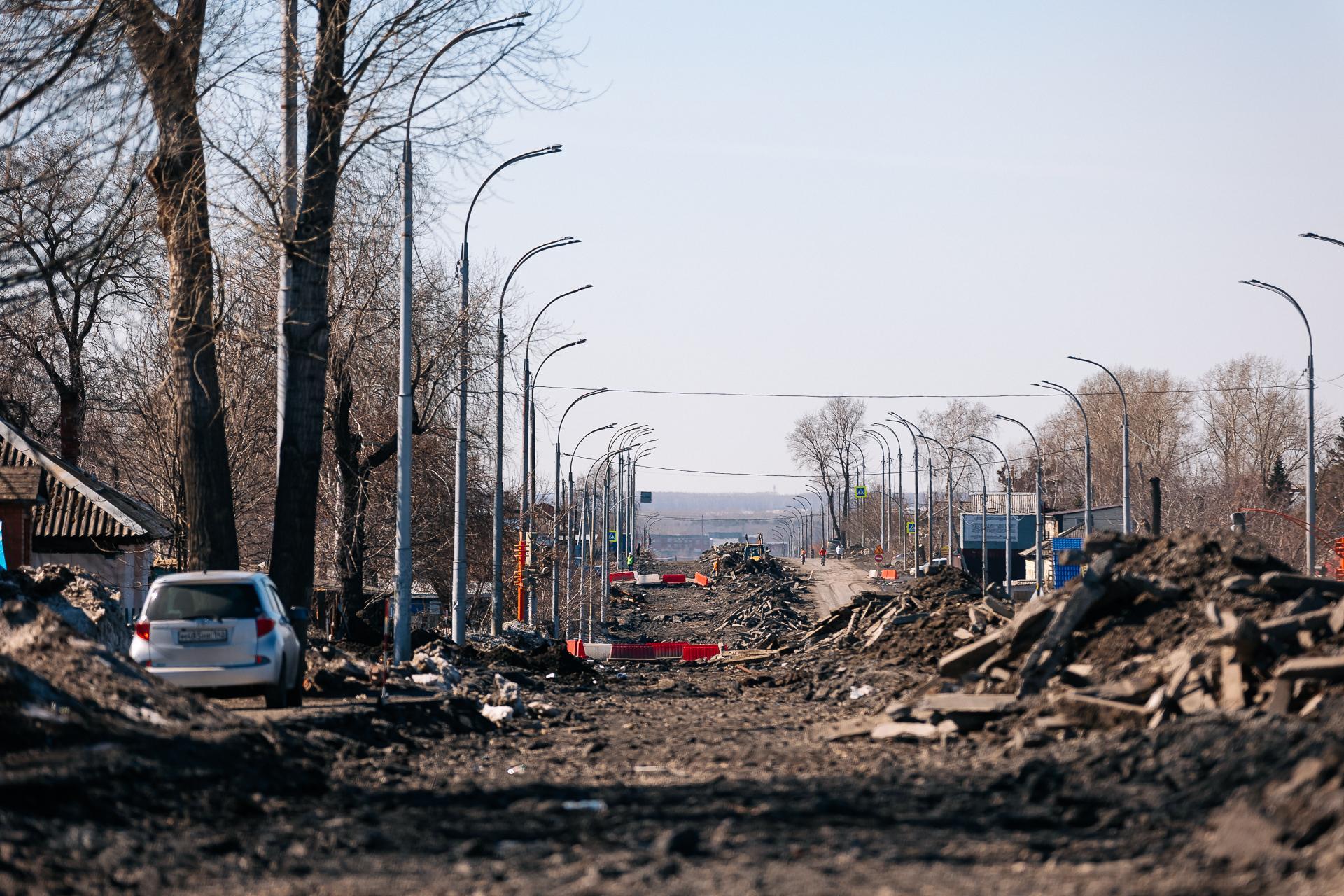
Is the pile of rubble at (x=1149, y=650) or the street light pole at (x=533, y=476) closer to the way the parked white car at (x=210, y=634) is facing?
the street light pole

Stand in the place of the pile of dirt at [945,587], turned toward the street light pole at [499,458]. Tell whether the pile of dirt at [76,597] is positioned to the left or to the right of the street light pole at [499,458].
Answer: left

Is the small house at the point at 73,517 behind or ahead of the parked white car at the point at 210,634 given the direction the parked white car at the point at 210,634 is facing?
ahead

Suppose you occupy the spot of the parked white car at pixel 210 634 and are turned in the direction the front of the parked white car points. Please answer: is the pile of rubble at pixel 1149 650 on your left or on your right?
on your right

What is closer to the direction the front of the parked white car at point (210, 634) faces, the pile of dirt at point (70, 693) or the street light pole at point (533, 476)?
the street light pole

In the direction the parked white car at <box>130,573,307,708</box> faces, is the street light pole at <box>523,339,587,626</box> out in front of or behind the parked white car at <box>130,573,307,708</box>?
in front

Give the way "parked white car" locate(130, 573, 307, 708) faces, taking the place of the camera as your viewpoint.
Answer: facing away from the viewer

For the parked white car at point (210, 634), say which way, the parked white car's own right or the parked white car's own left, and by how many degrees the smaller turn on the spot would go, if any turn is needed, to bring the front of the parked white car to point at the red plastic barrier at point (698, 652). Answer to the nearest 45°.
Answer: approximately 45° to the parked white car's own right
